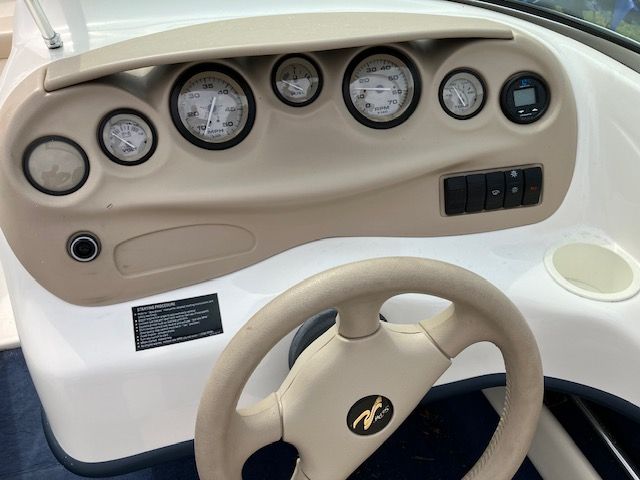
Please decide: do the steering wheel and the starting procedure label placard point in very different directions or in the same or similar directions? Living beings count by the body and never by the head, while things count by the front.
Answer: same or similar directions

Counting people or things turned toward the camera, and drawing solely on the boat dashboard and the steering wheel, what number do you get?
2

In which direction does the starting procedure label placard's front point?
toward the camera

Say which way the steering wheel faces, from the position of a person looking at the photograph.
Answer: facing the viewer

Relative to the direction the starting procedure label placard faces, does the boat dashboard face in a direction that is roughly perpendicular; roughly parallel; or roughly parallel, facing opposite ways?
roughly parallel

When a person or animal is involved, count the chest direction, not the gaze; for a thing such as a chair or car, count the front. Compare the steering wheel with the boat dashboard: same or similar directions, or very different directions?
same or similar directions

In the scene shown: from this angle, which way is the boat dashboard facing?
toward the camera
